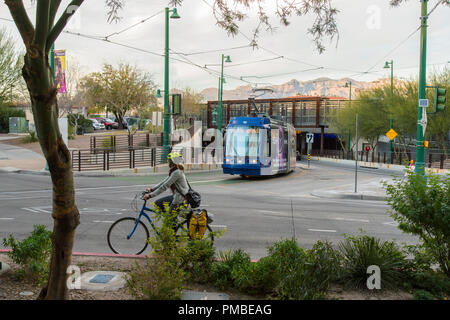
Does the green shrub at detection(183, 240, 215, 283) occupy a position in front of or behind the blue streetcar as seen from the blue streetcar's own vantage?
in front

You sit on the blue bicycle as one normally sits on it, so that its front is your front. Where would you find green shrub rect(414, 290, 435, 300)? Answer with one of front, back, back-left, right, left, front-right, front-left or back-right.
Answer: back-left

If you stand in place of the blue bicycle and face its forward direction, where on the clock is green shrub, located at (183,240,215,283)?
The green shrub is roughly at 8 o'clock from the blue bicycle.

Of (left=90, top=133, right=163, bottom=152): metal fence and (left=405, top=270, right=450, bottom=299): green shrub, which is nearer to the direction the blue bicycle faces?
the metal fence

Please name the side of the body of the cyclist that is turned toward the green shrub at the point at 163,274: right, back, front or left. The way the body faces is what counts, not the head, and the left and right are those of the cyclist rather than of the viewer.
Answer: left

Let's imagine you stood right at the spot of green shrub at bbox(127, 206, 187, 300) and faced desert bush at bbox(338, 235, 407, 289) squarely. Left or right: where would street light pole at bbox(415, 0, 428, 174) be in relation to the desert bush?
left

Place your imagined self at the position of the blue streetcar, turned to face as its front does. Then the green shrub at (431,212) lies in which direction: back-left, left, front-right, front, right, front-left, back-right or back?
front-left

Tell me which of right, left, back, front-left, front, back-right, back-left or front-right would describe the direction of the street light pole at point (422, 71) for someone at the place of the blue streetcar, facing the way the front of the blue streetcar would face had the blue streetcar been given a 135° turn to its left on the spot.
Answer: front-right

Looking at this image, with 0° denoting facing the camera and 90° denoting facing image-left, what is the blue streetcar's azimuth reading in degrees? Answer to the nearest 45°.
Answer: approximately 45°

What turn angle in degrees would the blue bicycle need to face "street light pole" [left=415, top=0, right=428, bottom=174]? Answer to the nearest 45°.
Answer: approximately 135° to its right

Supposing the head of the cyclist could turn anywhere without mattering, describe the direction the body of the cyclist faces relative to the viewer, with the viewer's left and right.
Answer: facing to the left of the viewer

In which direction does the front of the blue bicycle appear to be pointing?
to the viewer's left

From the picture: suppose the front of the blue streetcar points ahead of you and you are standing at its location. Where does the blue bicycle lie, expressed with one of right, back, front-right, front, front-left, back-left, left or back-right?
front-left

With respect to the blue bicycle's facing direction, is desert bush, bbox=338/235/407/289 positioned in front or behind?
behind
